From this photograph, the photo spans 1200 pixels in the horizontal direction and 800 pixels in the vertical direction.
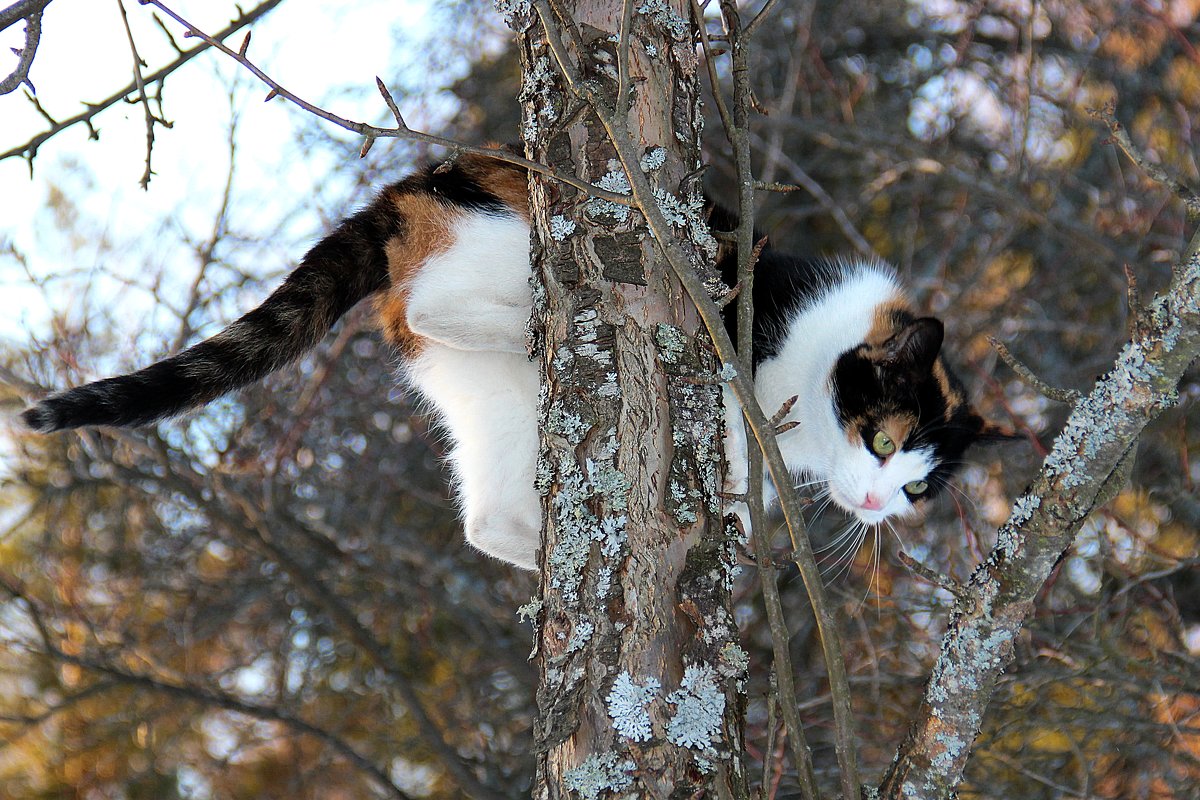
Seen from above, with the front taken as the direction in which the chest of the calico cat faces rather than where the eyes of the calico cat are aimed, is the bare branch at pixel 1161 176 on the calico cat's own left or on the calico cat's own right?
on the calico cat's own left

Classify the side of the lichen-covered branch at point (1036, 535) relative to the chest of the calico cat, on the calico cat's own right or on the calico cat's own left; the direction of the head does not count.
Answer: on the calico cat's own right

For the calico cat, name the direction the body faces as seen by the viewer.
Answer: to the viewer's right

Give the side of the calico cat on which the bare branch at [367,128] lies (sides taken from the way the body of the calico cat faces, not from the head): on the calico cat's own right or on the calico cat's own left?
on the calico cat's own right

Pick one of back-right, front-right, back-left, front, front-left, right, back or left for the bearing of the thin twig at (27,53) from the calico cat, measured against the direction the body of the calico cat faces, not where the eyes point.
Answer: back-right

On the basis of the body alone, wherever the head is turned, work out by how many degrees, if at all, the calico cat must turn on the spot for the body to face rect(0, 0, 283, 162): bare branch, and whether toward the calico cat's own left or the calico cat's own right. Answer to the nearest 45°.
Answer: approximately 135° to the calico cat's own right

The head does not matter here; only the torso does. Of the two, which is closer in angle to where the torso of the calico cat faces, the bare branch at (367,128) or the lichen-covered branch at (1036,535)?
the lichen-covered branch
